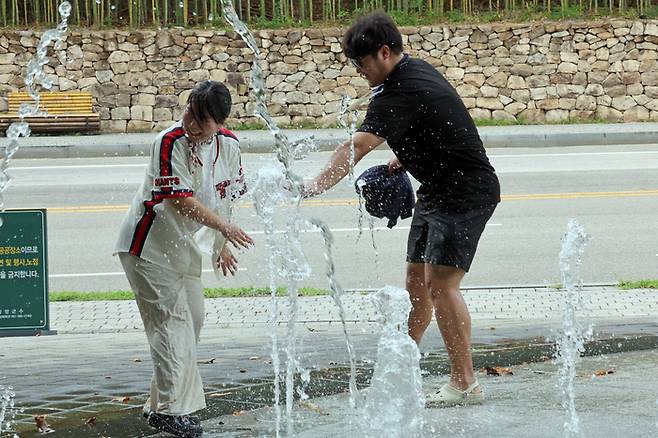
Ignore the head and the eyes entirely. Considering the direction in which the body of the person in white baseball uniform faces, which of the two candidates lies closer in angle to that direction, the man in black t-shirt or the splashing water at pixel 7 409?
the man in black t-shirt

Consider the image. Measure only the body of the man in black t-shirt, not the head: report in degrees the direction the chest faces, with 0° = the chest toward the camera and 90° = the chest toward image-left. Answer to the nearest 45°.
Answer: approximately 90°

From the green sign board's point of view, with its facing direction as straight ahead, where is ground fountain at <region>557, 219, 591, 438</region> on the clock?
The ground fountain is roughly at 10 o'clock from the green sign board.

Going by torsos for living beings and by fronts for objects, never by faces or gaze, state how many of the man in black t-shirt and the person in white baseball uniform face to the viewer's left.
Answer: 1

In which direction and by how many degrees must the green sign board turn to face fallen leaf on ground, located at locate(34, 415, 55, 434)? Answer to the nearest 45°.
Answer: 0° — it already faces it

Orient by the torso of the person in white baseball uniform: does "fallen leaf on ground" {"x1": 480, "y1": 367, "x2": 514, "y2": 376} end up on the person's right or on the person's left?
on the person's left

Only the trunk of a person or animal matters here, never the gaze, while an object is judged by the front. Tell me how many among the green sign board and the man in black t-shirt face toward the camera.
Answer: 1

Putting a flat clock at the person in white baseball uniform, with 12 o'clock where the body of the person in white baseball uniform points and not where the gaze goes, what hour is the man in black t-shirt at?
The man in black t-shirt is roughly at 10 o'clock from the person in white baseball uniform.

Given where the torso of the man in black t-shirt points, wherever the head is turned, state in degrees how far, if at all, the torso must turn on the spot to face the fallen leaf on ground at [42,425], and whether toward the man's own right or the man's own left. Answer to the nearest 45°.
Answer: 0° — they already face it

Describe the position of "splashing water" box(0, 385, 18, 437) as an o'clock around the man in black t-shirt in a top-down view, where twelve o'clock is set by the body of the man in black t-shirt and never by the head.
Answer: The splashing water is roughly at 12 o'clock from the man in black t-shirt.
